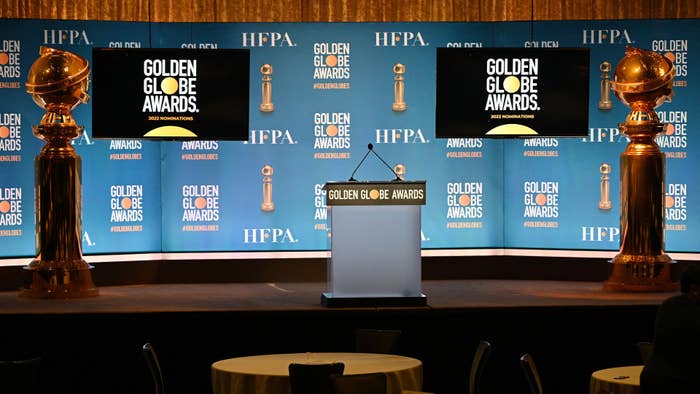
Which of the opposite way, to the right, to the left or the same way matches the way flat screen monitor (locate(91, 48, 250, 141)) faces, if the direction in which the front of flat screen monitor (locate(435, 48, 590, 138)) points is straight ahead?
the same way

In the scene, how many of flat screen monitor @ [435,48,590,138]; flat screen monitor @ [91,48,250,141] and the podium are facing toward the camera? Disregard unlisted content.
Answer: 3

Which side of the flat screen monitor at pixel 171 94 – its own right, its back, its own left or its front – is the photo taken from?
front

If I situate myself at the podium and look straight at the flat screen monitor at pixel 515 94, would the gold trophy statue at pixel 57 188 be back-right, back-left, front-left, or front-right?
back-left

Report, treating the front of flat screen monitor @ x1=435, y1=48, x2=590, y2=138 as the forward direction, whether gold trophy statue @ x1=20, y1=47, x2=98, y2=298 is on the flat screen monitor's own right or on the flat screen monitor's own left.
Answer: on the flat screen monitor's own right

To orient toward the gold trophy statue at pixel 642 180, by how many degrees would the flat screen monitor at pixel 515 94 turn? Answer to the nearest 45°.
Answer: approximately 90° to its left

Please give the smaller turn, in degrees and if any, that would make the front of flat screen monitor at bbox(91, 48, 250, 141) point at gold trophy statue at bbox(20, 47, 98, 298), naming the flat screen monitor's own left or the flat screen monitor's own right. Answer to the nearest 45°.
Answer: approximately 90° to the flat screen monitor's own right

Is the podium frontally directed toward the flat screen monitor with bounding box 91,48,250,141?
no

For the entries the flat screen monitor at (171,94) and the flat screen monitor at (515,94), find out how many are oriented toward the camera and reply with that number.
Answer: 2

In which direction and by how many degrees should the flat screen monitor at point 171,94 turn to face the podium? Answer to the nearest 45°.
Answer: approximately 45° to its left

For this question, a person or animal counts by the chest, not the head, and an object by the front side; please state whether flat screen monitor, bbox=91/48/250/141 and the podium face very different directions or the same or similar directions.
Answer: same or similar directions

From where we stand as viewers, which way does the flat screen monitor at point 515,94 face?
facing the viewer

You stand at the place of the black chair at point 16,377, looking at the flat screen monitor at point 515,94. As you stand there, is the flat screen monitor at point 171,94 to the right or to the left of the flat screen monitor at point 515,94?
left

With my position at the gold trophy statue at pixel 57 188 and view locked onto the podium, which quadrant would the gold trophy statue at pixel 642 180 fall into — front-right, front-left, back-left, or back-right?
front-left

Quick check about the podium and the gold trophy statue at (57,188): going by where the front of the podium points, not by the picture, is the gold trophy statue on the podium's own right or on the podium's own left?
on the podium's own right

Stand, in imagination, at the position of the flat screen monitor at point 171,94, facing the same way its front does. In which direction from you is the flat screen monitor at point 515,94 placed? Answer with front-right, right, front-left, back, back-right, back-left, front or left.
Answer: left

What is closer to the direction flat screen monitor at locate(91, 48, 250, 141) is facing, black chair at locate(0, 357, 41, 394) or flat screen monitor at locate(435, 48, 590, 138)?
the black chair

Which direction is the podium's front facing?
toward the camera

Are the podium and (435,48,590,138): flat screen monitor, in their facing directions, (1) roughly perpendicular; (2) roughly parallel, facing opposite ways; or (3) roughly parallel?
roughly parallel
